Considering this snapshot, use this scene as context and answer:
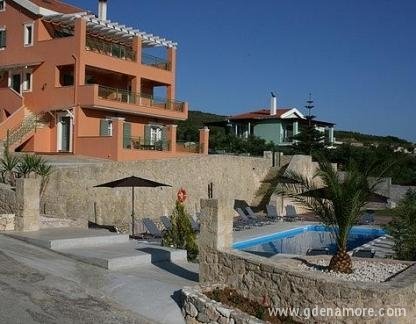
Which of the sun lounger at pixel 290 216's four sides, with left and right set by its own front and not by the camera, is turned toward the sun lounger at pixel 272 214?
right

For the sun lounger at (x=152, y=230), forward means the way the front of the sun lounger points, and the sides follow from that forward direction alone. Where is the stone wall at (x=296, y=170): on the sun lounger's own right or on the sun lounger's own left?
on the sun lounger's own left

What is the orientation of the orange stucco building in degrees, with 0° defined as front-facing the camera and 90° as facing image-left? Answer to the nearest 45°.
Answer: approximately 315°

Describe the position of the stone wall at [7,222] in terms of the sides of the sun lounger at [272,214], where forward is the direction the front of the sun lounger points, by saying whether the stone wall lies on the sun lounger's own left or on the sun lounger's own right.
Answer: on the sun lounger's own right

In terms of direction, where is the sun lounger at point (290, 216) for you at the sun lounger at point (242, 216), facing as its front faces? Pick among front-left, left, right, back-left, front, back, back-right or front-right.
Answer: left

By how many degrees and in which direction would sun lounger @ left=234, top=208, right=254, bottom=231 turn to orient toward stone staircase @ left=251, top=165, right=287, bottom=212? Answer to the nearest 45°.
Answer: approximately 135° to its left

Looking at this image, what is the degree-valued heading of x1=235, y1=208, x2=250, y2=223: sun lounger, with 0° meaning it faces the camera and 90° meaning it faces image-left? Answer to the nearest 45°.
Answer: approximately 315°

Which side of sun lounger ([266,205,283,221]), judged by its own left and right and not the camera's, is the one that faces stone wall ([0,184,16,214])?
right
